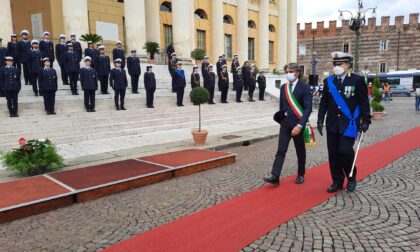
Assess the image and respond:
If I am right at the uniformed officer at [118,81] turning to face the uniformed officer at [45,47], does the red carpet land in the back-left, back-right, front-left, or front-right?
back-left

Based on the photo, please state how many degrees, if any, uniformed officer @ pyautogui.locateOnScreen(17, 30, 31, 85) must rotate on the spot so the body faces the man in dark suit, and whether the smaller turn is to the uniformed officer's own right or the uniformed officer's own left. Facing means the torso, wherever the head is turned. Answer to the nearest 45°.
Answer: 0° — they already face them

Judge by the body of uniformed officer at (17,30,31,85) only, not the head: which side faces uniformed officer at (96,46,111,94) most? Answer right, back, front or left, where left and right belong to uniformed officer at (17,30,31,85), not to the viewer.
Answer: left

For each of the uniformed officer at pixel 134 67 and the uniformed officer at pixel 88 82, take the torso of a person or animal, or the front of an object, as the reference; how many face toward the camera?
2

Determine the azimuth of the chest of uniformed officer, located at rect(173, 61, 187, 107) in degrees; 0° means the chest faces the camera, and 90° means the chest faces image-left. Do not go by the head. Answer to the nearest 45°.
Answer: approximately 315°

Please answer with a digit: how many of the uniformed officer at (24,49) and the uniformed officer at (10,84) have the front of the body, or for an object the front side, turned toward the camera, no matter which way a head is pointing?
2
